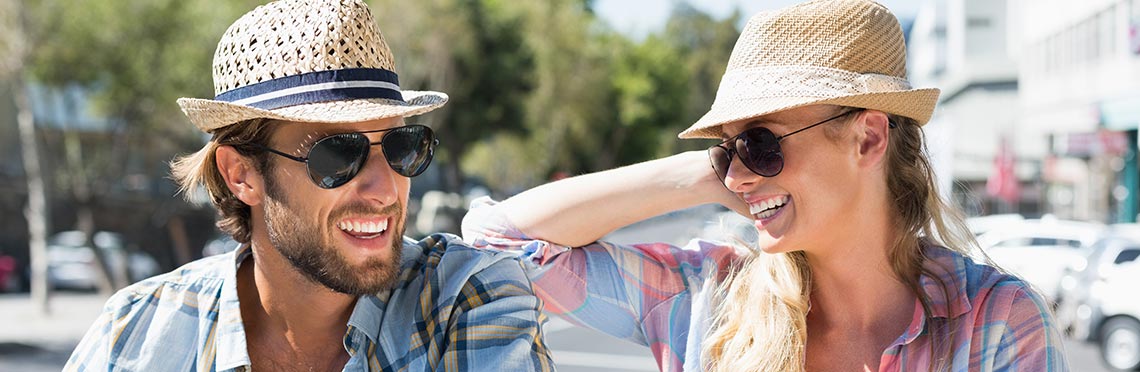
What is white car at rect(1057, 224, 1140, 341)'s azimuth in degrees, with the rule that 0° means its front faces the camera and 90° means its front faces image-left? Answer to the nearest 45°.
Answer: approximately 45°

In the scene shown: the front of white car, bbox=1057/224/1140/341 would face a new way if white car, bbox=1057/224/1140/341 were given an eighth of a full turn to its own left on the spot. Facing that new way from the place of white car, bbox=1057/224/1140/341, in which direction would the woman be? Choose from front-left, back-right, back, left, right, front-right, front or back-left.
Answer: front

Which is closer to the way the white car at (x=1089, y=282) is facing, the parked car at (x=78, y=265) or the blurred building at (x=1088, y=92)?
the parked car

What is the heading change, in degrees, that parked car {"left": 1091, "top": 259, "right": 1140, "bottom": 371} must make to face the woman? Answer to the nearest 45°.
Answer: approximately 45° to its left

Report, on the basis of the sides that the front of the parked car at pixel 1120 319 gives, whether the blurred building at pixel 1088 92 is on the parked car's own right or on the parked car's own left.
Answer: on the parked car's own right

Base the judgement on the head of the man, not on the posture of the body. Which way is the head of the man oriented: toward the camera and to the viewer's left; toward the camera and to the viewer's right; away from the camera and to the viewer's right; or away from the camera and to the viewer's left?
toward the camera and to the viewer's right

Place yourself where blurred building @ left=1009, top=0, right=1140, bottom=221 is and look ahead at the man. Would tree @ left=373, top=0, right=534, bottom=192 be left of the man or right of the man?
right

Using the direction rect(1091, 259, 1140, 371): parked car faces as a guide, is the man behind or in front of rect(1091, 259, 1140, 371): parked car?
in front

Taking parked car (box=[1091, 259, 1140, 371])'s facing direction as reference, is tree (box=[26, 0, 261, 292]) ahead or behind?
ahead
